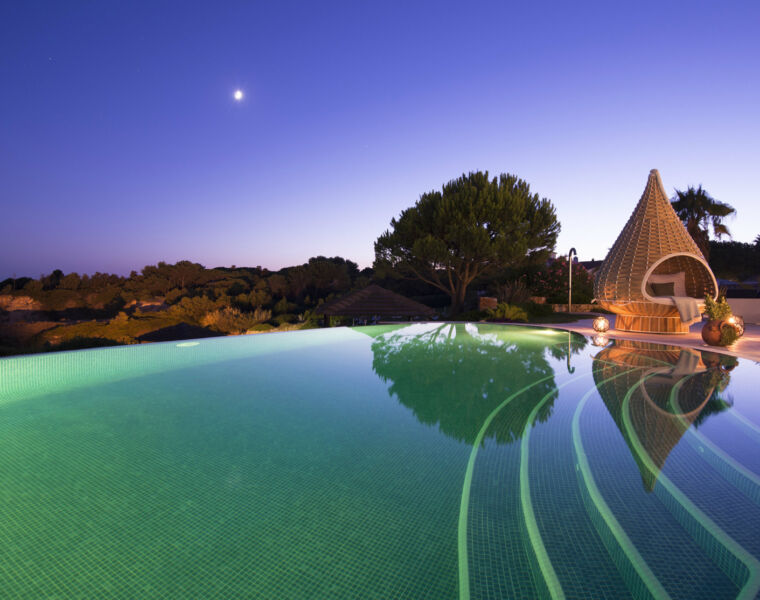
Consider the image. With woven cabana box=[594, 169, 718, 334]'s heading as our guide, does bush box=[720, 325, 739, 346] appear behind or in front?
in front

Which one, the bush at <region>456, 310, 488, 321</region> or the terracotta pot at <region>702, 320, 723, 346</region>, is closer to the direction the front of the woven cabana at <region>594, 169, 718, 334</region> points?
the terracotta pot

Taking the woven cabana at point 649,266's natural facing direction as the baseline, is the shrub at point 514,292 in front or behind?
behind

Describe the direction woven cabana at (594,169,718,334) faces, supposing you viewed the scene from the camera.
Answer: facing the viewer and to the right of the viewer

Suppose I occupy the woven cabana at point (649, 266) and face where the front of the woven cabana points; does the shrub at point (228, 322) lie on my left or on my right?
on my right

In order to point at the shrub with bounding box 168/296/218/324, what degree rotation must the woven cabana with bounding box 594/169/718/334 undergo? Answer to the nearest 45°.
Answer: approximately 135° to its right
